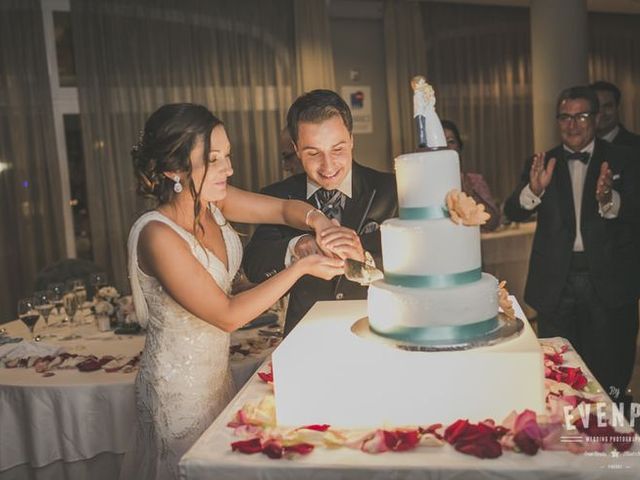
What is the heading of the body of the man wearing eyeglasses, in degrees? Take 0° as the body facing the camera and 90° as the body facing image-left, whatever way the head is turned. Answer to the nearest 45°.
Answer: approximately 0°

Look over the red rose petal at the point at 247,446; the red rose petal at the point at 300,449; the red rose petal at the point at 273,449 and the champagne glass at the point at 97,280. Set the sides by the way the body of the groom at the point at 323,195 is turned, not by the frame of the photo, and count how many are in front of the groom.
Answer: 3

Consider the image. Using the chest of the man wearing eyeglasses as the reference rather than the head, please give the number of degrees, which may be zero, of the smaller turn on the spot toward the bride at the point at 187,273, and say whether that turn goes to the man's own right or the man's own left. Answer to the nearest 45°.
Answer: approximately 45° to the man's own right

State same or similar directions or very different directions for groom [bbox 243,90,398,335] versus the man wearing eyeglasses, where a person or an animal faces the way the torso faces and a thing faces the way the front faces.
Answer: same or similar directions

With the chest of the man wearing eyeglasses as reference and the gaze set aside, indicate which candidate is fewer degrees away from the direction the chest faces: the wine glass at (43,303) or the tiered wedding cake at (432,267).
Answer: the tiered wedding cake

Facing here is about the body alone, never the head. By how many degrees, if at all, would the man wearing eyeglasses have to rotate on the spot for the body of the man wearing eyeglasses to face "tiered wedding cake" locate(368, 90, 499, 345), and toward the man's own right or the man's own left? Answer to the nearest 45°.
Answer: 0° — they already face it

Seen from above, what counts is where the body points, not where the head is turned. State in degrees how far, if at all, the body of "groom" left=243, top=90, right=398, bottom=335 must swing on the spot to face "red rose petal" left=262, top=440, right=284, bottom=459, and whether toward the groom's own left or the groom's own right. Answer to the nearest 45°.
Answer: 0° — they already face it

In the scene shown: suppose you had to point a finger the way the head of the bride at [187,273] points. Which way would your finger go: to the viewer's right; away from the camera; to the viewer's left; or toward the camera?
to the viewer's right

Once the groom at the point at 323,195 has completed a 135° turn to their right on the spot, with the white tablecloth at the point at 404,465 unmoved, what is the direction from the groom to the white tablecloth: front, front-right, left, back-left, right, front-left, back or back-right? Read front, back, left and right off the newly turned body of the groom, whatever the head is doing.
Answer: back-left

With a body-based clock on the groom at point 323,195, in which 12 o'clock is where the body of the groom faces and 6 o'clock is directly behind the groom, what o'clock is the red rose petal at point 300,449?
The red rose petal is roughly at 12 o'clock from the groom.

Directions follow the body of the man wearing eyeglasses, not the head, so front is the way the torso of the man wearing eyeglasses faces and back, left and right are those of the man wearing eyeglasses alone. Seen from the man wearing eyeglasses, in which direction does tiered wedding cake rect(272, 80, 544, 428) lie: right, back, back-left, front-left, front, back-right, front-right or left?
front

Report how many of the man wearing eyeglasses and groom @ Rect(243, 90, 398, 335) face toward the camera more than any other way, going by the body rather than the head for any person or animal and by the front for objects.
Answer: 2

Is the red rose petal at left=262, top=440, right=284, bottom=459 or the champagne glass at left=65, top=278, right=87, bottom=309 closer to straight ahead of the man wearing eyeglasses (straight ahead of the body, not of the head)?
the red rose petal

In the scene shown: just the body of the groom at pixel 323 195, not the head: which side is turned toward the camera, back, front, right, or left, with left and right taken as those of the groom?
front

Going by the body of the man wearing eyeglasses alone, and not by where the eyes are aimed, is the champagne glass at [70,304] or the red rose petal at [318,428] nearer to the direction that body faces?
the red rose petal

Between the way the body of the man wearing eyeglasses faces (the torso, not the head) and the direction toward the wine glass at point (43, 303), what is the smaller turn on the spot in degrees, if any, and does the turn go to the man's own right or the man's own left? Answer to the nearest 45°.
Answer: approximately 45° to the man's own right

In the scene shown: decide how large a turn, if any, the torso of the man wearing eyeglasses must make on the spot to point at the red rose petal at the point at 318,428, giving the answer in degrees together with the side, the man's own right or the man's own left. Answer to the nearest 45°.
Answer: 0° — they already face it

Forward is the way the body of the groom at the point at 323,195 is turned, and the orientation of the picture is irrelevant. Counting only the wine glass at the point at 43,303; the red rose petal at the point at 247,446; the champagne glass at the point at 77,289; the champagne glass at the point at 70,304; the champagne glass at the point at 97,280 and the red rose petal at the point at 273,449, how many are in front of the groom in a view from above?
2
